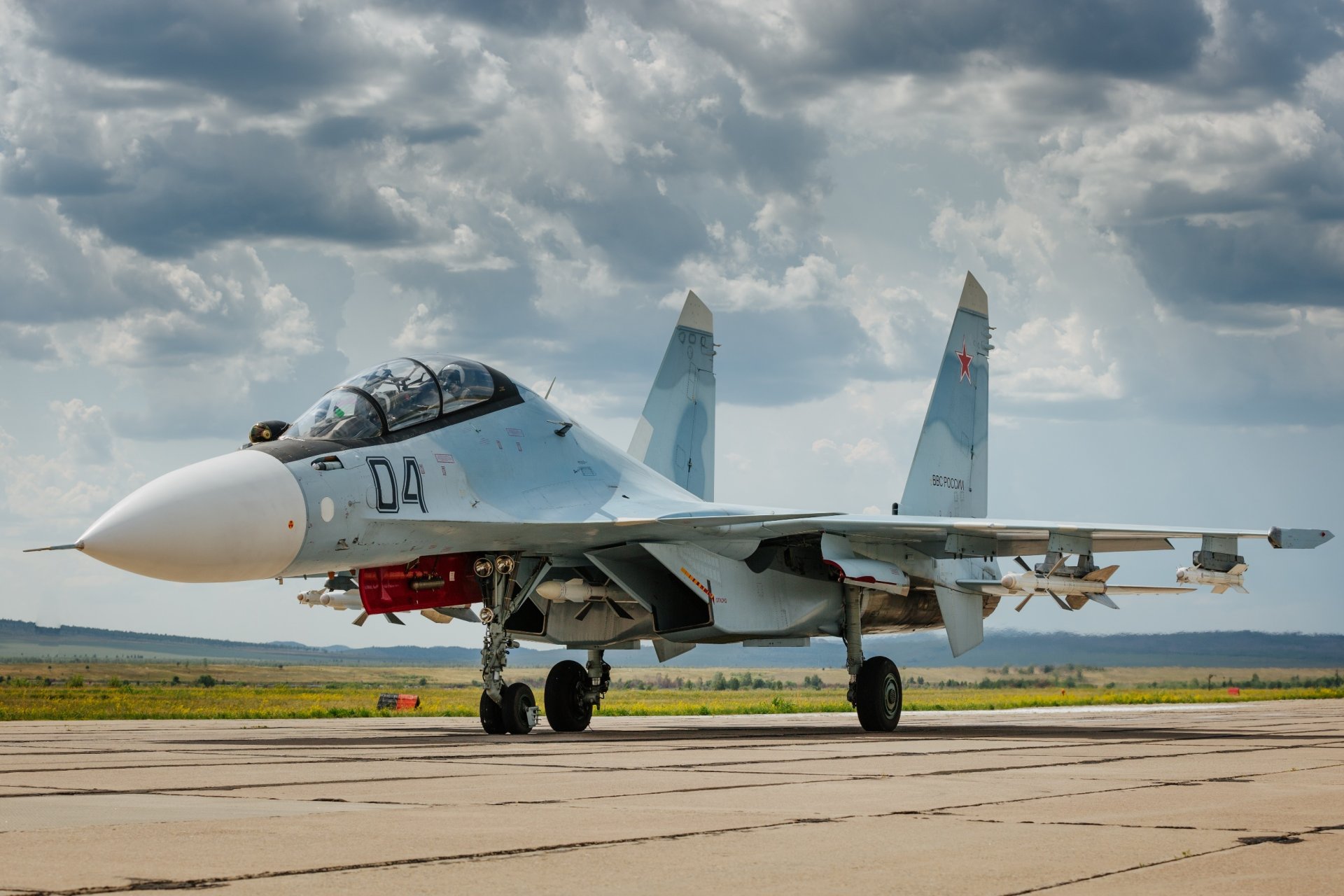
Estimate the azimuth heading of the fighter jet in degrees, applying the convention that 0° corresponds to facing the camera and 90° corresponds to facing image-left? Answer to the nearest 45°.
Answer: approximately 45°
